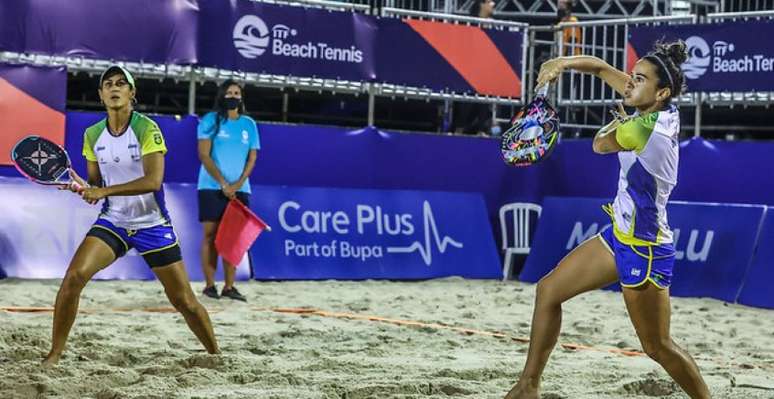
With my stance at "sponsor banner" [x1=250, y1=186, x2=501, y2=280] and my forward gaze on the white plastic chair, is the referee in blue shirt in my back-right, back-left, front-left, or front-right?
back-right

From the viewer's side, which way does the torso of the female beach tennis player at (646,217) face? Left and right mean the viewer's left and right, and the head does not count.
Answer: facing to the left of the viewer

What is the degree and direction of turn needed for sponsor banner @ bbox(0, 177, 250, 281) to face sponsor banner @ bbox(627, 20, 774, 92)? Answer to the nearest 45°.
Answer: approximately 90° to its left

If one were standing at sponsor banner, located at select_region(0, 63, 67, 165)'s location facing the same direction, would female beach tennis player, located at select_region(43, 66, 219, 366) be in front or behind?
in front

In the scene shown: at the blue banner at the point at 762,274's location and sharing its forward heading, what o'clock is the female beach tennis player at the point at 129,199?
The female beach tennis player is roughly at 1 o'clock from the blue banner.

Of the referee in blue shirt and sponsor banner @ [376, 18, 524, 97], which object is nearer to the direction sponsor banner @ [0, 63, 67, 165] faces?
the referee in blue shirt

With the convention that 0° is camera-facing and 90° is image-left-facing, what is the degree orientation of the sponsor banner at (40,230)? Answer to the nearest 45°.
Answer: approximately 0°

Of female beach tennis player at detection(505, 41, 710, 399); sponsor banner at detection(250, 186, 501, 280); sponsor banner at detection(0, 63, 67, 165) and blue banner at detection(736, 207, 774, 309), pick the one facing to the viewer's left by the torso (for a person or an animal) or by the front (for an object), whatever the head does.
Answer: the female beach tennis player

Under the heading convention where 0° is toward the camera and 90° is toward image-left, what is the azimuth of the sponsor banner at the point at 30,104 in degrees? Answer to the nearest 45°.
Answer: approximately 0°

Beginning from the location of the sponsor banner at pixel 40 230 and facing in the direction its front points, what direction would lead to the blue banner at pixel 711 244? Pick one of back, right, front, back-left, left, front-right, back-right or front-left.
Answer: left

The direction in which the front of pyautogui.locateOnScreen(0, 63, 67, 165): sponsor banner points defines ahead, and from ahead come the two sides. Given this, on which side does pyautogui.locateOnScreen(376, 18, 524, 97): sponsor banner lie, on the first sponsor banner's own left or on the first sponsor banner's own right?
on the first sponsor banner's own left
